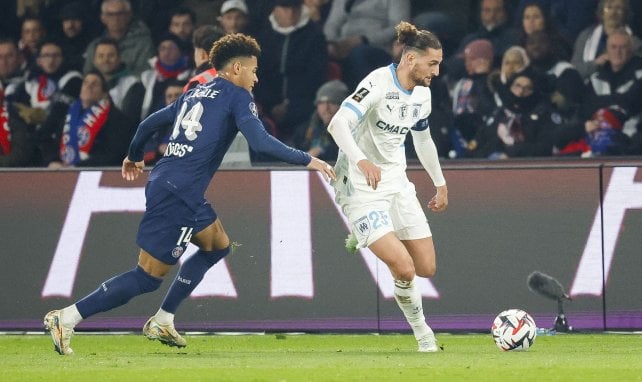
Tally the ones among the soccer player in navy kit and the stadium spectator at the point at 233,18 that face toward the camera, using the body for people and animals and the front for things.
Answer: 1

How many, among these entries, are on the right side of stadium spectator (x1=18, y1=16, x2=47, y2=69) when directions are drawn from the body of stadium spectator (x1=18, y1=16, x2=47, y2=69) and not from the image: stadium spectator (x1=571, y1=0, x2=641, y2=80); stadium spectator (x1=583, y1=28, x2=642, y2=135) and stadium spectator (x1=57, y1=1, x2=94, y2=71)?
0

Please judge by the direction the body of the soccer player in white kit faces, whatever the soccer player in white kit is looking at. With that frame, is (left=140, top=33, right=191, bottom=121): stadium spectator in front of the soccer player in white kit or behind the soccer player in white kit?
behind

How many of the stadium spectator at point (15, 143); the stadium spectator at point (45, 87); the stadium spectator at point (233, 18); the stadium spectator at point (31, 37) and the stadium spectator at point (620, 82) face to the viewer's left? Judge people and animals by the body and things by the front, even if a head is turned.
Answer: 0

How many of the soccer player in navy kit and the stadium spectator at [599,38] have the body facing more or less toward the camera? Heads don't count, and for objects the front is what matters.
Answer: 1

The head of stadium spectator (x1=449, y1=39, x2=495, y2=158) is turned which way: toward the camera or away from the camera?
toward the camera

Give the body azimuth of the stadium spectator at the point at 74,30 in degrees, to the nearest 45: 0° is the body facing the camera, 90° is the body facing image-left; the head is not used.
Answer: approximately 0°

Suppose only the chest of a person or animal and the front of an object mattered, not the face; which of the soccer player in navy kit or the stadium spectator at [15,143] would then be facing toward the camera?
the stadium spectator

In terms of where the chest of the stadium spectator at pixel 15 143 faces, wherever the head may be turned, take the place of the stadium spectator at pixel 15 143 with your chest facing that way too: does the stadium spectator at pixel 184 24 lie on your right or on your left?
on your left

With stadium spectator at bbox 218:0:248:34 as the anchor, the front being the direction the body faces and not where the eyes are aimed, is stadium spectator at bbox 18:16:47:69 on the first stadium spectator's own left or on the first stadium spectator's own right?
on the first stadium spectator's own right

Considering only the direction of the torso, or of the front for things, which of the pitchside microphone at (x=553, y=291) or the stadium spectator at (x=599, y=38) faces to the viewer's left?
the pitchside microphone

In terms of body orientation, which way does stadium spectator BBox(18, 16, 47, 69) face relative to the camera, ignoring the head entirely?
toward the camera

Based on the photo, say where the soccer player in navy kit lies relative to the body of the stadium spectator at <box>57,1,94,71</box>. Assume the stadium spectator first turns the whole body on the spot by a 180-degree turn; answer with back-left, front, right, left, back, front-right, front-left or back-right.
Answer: back

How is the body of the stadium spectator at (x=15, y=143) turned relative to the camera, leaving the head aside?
toward the camera

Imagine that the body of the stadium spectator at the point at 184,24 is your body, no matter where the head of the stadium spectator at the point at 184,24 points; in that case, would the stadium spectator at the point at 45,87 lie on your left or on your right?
on your right

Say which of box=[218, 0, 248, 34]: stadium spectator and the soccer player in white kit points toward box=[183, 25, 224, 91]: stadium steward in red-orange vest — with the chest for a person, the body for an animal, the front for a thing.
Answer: box=[218, 0, 248, 34]: stadium spectator

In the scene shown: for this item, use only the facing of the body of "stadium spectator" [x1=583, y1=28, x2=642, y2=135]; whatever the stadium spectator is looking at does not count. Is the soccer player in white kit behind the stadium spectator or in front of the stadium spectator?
in front

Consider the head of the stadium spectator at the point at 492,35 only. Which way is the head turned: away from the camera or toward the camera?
toward the camera

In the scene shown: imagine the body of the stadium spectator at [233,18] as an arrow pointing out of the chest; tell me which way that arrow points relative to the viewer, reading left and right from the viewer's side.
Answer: facing the viewer
